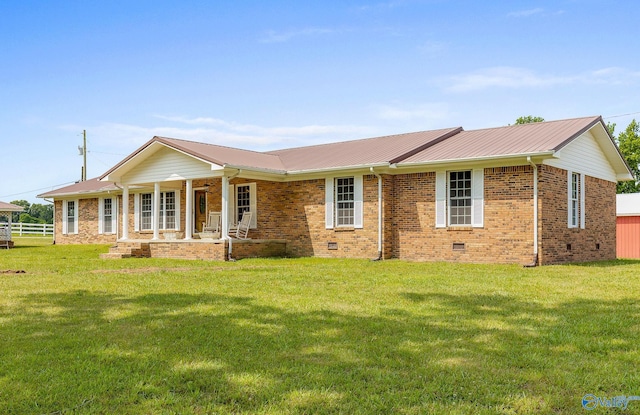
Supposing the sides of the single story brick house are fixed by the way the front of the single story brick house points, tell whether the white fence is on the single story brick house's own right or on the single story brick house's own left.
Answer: on the single story brick house's own right

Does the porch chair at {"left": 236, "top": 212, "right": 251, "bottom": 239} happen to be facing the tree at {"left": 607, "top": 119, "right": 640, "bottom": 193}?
no

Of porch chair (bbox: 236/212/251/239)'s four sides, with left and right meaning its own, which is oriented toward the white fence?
right

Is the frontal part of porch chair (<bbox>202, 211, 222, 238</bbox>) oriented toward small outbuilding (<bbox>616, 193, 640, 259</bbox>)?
no

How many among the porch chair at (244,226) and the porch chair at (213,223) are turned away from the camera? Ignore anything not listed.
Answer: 0

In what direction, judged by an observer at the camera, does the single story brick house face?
facing the viewer and to the left of the viewer

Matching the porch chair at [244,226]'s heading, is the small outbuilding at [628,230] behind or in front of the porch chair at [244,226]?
behind

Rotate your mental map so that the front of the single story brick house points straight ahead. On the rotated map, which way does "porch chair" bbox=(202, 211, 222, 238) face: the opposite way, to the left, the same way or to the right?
the same way

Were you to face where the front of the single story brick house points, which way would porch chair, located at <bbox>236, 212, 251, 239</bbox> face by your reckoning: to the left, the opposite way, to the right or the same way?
the same way

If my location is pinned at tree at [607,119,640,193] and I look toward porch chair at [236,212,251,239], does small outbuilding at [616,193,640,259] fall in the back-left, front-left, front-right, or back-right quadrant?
front-left

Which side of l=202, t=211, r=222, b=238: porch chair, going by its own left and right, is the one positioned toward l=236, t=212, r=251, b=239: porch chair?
left

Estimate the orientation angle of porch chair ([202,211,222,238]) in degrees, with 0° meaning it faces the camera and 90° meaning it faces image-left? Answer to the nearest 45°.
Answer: approximately 45°
